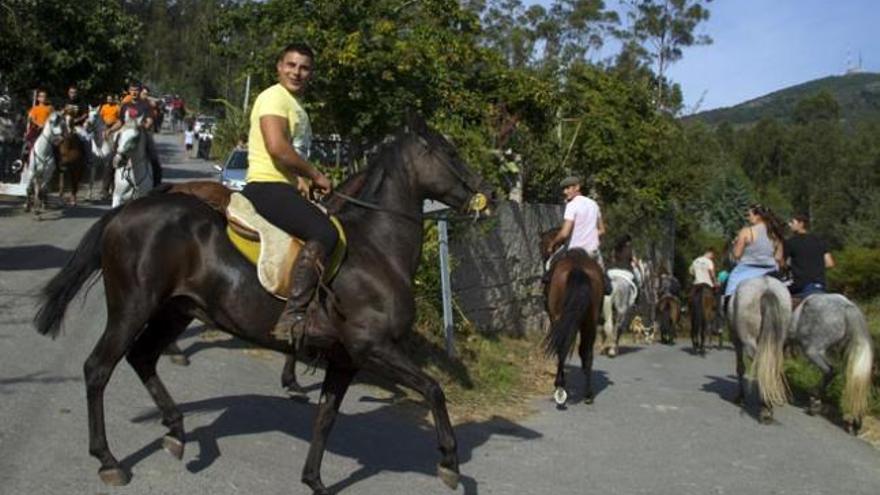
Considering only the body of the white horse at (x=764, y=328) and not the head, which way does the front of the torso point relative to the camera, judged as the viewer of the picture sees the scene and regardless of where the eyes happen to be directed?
away from the camera

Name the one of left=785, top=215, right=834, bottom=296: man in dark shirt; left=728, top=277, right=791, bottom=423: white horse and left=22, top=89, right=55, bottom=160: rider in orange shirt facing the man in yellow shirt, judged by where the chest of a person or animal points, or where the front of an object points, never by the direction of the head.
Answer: the rider in orange shirt

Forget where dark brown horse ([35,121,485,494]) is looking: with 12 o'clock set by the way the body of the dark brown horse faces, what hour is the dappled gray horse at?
The dappled gray horse is roughly at 11 o'clock from the dark brown horse.

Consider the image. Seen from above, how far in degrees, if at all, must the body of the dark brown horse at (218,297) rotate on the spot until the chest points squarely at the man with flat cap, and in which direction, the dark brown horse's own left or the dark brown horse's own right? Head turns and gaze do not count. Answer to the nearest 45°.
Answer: approximately 45° to the dark brown horse's own left

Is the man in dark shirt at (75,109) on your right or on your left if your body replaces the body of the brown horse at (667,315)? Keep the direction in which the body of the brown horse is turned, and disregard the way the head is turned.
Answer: on your left

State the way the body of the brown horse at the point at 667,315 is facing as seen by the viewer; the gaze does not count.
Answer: away from the camera

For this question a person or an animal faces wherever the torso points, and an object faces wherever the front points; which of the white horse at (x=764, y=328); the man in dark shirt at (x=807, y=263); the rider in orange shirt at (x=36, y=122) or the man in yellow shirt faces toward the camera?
the rider in orange shirt

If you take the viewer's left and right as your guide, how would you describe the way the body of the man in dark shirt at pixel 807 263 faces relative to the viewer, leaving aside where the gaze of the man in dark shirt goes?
facing away from the viewer and to the left of the viewer

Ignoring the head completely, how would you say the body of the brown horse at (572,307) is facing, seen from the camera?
away from the camera

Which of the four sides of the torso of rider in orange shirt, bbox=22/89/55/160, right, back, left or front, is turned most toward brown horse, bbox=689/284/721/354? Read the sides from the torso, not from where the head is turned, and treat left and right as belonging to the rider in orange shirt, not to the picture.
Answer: left

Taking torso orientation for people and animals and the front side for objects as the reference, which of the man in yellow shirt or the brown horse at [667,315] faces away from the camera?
the brown horse

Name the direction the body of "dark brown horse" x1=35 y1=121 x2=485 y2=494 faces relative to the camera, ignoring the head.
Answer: to the viewer's right

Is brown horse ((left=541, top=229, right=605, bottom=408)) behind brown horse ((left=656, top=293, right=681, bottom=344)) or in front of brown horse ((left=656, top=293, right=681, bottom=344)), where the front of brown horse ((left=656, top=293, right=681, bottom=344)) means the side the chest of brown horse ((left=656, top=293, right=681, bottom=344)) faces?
behind
